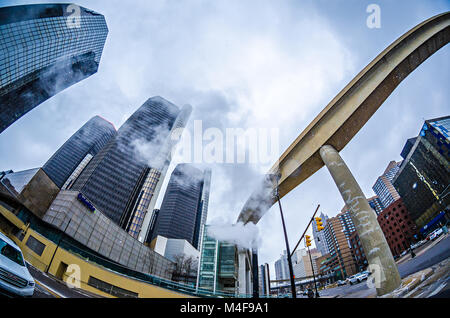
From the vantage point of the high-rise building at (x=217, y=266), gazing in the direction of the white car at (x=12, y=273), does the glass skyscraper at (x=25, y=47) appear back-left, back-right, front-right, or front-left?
front-right

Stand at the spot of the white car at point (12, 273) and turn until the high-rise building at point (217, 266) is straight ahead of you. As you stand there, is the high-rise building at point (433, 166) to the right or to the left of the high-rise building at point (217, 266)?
right

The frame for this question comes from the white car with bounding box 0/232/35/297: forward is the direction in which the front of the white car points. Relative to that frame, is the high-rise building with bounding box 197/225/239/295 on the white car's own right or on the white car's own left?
on the white car's own left

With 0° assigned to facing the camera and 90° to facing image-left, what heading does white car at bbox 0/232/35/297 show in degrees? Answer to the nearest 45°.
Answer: approximately 315°
